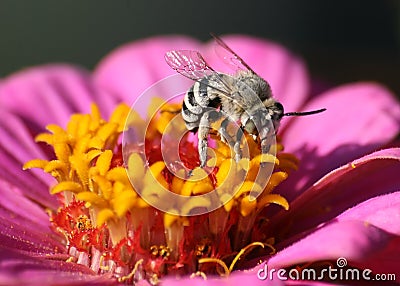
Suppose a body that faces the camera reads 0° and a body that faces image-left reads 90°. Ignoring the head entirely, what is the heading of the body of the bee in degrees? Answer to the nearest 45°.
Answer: approximately 315°
